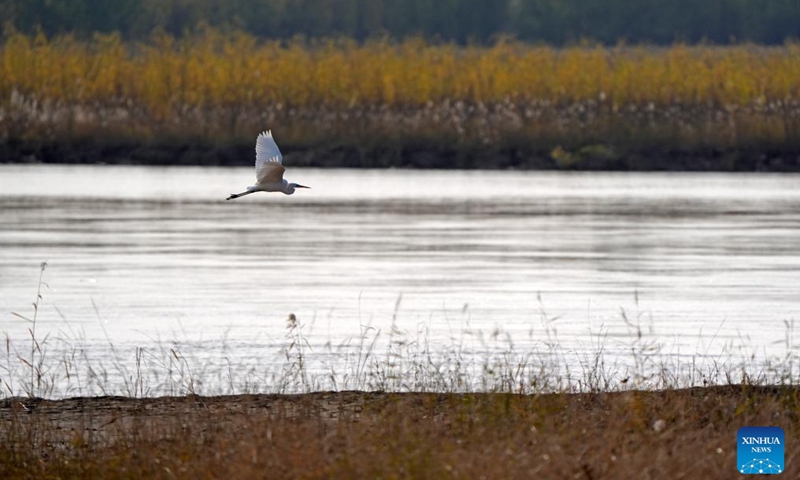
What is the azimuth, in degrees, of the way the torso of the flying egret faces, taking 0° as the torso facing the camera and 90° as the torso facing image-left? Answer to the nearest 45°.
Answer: approximately 270°
